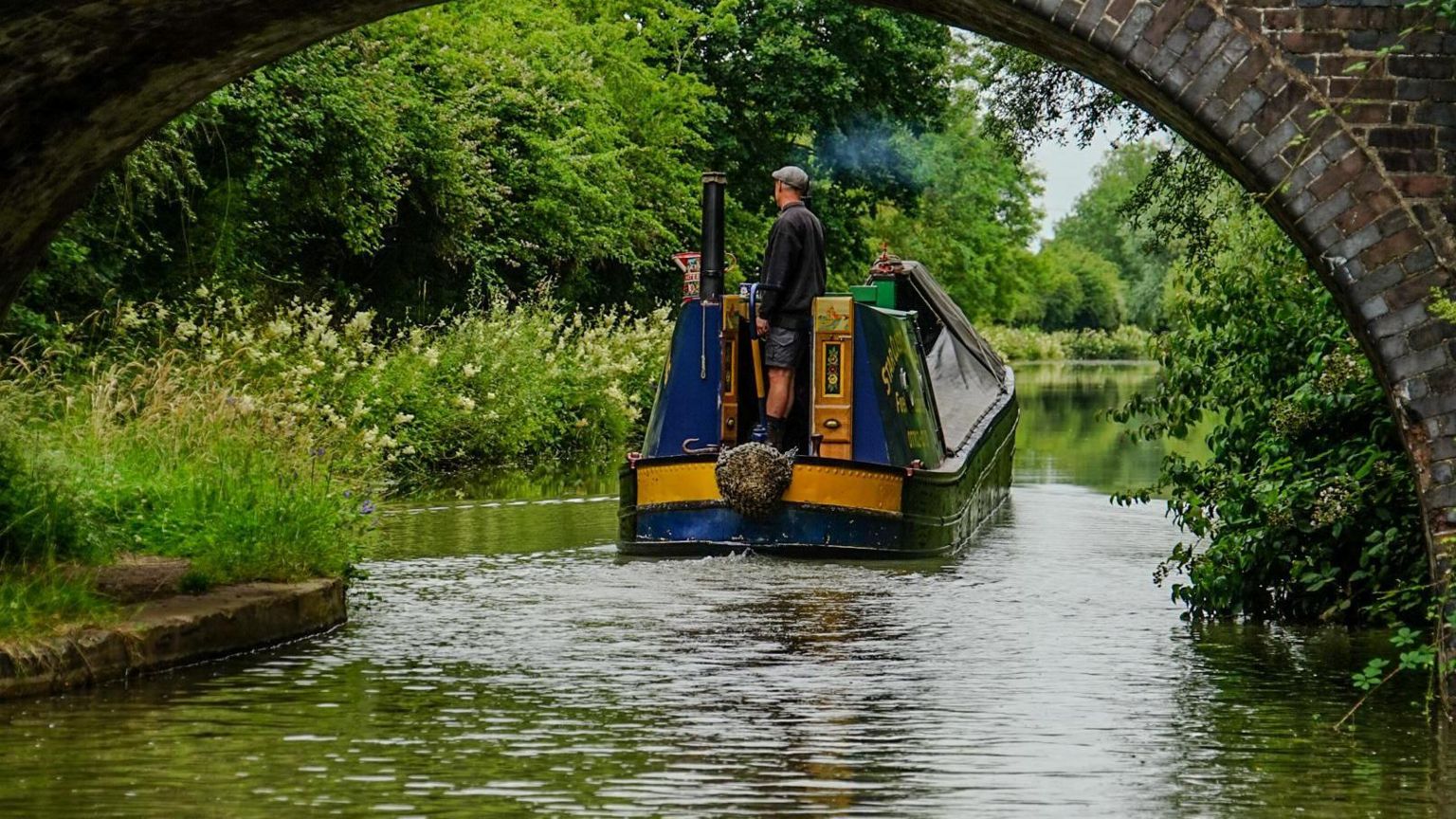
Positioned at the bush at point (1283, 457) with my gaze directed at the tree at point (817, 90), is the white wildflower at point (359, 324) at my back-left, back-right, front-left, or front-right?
front-left

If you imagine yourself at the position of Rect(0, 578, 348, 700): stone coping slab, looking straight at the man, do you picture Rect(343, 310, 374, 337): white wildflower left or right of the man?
left

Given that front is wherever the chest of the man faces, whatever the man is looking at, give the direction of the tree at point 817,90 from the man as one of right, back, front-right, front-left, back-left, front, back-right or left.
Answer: front-right

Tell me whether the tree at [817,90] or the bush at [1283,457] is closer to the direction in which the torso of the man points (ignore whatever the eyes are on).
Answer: the tree

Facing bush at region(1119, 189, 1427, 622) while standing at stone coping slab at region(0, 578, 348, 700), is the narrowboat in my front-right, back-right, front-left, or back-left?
front-left

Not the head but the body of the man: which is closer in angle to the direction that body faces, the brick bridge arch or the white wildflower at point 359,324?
the white wildflower

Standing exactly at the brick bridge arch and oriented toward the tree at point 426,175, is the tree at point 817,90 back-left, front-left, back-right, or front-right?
front-right

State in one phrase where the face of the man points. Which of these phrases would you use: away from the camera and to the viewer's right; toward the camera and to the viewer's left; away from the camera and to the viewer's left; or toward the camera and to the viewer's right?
away from the camera and to the viewer's left

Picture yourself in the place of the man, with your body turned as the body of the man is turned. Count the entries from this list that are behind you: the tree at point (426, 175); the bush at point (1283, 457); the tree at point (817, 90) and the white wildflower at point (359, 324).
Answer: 1

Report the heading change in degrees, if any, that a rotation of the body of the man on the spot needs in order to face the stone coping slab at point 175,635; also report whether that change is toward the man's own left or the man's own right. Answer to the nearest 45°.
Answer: approximately 90° to the man's own left

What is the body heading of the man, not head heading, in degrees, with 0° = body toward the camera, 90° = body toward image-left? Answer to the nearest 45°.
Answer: approximately 135°
